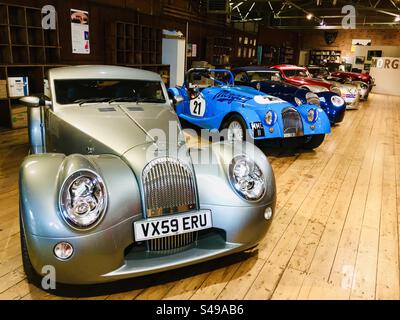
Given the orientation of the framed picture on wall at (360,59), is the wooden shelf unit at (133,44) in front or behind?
in front

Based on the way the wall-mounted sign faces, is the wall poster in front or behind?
in front

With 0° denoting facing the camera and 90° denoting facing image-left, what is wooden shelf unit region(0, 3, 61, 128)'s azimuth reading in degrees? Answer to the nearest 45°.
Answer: approximately 315°

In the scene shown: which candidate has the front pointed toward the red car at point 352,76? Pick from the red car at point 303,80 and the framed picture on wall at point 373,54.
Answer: the framed picture on wall

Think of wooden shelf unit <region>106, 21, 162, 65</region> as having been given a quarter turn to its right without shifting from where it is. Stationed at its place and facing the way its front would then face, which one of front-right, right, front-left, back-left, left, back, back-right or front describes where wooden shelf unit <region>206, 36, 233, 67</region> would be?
back

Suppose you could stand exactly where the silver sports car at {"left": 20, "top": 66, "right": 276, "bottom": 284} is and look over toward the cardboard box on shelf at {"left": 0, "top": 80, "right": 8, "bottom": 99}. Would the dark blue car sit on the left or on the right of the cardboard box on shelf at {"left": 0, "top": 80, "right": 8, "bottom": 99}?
right

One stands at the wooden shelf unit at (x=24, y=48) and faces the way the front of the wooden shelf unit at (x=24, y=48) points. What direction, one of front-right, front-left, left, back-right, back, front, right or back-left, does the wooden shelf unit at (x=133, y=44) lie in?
left

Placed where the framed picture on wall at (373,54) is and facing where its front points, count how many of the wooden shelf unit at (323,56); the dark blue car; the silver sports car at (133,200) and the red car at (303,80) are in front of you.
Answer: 3

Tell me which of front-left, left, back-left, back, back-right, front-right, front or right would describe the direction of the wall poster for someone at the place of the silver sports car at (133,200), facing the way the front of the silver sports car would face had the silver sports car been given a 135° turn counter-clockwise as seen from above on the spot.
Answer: front

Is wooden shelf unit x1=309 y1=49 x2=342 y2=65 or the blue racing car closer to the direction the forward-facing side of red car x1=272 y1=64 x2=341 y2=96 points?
the blue racing car

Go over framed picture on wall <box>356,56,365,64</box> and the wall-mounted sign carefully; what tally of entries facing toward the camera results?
2

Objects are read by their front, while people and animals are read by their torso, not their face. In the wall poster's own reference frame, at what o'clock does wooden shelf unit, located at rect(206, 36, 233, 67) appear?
The wooden shelf unit is roughly at 9 o'clock from the wall poster.
